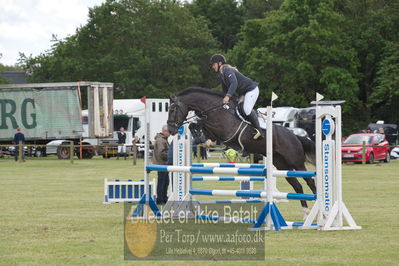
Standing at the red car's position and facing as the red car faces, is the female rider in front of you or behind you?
in front

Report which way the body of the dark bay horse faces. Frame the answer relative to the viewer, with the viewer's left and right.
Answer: facing to the left of the viewer

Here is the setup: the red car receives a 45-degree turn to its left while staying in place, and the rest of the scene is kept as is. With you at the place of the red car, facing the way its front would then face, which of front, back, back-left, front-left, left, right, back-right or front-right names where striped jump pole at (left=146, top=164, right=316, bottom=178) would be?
front

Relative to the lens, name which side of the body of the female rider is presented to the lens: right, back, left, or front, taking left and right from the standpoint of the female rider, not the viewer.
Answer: left

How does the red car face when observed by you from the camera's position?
facing the viewer and to the left of the viewer

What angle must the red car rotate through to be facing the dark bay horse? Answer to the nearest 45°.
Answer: approximately 45° to its left
